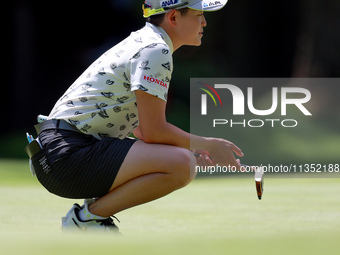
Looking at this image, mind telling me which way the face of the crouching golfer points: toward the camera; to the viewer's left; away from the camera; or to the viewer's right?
to the viewer's right

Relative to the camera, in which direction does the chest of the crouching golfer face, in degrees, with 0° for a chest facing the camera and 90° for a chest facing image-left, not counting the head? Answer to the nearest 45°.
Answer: approximately 270°
